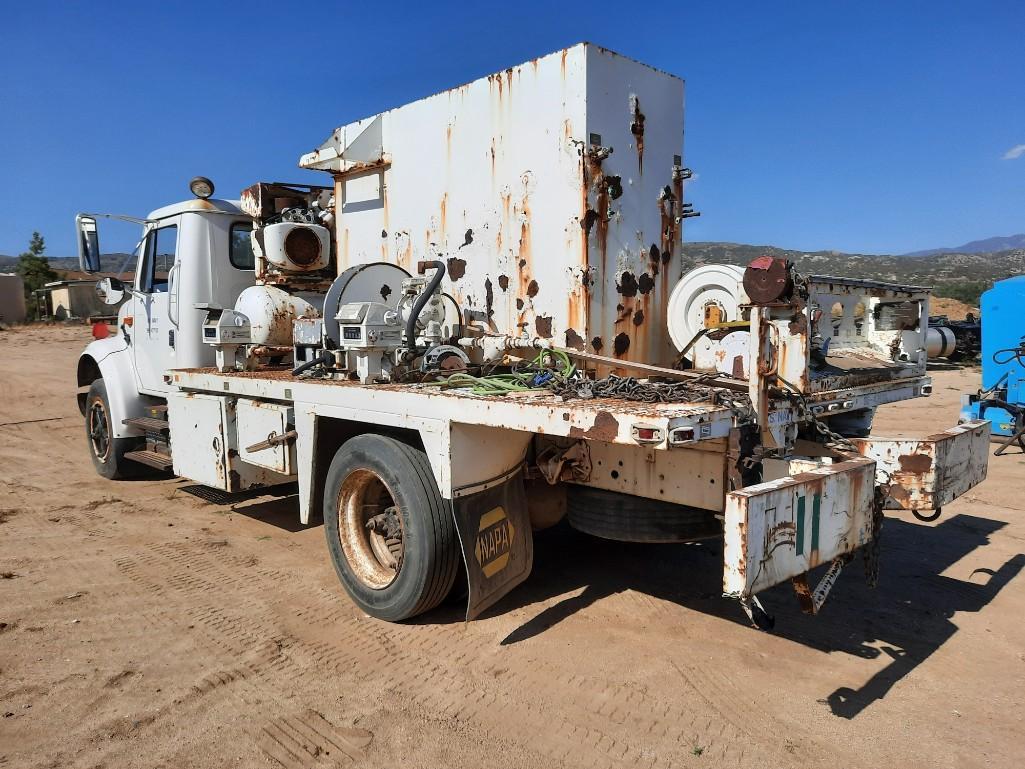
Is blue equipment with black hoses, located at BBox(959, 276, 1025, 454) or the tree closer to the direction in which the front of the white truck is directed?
the tree

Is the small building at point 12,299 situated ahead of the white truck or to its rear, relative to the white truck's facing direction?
ahead

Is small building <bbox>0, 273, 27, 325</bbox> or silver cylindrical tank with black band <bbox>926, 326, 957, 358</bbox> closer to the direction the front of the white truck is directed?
the small building

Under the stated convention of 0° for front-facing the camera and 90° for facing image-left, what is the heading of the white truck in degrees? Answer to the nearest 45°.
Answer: approximately 135°

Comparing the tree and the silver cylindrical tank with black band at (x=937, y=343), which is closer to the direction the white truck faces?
the tree

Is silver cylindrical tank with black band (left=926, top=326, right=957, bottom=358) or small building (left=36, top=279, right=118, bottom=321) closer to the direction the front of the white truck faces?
the small building

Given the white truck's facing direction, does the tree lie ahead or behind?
ahead

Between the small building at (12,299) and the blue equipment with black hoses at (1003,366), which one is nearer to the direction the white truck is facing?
the small building

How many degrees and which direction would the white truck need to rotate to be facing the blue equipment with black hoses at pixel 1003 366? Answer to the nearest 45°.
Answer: approximately 90° to its right

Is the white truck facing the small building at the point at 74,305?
yes
